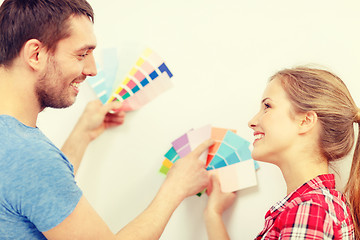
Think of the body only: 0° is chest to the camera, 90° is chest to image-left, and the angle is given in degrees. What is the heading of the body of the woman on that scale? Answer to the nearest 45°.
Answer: approximately 90°

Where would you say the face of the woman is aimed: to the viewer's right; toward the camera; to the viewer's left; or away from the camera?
to the viewer's left

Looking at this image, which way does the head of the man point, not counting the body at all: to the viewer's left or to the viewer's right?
to the viewer's right

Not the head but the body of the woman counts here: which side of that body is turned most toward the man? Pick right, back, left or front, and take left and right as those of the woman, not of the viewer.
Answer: front
